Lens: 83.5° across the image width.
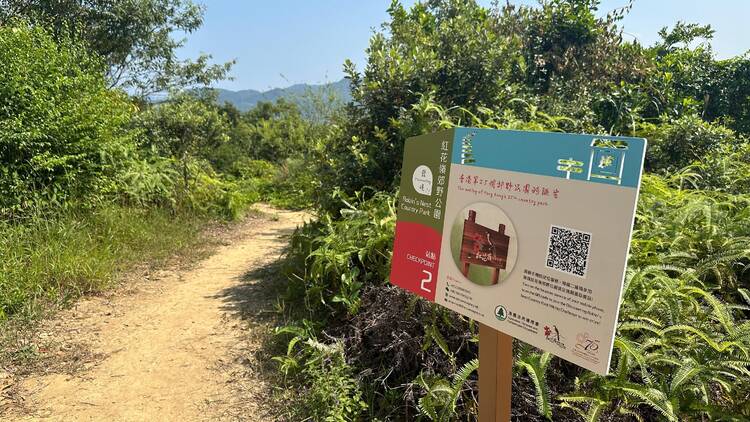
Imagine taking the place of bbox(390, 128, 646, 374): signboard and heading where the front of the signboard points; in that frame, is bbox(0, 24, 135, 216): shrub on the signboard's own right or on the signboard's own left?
on the signboard's own right

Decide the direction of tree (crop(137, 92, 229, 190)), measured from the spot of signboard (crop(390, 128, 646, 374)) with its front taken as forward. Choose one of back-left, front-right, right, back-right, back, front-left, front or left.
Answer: right

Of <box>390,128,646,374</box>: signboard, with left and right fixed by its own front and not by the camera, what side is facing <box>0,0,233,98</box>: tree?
right

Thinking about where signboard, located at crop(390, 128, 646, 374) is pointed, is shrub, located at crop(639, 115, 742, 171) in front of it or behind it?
behind

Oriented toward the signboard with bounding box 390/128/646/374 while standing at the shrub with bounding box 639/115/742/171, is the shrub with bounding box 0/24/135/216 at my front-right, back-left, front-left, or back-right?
front-right

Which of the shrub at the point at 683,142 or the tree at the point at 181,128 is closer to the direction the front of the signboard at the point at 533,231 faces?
the tree

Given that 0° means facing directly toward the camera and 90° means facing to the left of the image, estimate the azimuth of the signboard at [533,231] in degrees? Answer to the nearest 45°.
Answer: approximately 45°

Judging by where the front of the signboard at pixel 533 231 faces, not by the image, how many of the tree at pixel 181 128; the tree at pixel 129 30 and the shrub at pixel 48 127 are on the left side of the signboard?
0

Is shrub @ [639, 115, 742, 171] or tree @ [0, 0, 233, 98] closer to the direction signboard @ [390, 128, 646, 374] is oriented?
the tree
